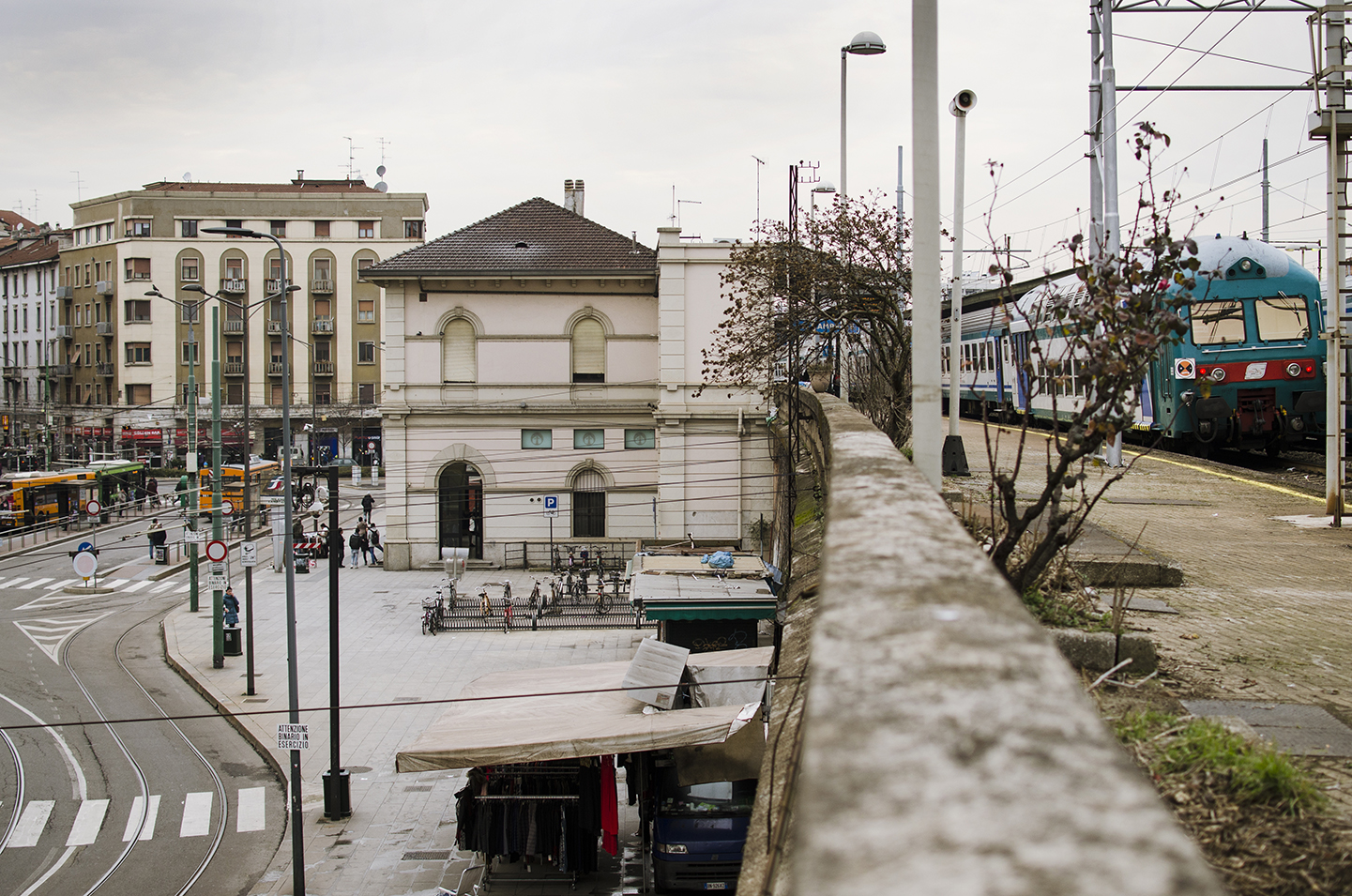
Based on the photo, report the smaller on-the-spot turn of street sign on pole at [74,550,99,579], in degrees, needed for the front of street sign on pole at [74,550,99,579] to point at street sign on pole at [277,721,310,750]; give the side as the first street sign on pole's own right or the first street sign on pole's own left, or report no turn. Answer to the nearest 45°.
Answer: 0° — it already faces it

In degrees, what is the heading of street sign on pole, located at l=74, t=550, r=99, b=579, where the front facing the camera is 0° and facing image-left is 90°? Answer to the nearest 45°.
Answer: approximately 0°

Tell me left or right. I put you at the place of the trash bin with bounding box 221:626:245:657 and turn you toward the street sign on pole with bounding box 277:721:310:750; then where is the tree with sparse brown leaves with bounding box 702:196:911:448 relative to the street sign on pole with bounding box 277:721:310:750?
left

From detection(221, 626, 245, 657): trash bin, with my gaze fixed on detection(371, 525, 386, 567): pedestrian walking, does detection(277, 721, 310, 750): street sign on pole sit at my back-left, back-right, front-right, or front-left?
back-right

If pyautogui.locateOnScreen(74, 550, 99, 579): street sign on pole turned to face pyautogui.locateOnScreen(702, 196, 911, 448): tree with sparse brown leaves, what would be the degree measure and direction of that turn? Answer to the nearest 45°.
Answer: approximately 45° to its left
